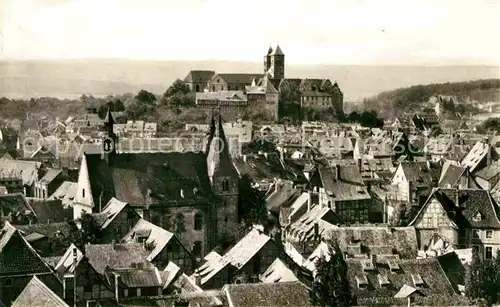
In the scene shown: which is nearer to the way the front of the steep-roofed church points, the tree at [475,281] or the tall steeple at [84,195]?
the tree

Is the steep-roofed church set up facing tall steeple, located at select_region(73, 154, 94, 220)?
no

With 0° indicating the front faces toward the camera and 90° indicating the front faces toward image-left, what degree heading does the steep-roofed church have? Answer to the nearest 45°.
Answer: approximately 270°

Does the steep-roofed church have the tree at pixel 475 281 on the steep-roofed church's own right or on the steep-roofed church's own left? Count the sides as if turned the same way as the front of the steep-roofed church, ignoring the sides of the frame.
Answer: on the steep-roofed church's own right

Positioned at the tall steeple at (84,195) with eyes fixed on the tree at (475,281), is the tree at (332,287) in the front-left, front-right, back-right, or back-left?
front-right

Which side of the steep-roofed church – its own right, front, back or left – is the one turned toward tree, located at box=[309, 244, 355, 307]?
right
